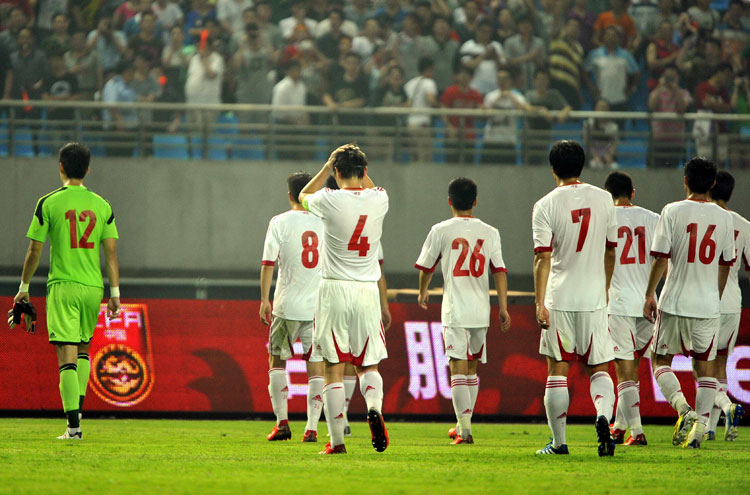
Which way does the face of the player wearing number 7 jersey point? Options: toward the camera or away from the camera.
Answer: away from the camera

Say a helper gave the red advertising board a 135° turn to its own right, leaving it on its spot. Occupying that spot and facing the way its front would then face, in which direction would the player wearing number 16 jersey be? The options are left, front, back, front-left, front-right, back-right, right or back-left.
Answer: back

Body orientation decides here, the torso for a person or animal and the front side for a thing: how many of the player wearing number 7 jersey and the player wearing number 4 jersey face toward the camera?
0

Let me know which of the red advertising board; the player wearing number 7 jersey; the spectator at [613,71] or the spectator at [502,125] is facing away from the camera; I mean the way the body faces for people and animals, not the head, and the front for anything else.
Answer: the player wearing number 7 jersey

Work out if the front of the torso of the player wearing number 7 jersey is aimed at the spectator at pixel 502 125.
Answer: yes

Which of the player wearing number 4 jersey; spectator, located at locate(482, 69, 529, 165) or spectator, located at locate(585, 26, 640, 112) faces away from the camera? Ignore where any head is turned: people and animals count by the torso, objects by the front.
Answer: the player wearing number 4 jersey

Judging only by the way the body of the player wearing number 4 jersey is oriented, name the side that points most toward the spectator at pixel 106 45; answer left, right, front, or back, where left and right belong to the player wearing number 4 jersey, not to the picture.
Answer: front

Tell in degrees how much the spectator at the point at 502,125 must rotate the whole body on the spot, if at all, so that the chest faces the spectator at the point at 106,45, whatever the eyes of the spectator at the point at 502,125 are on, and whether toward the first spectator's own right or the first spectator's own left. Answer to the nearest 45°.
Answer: approximately 90° to the first spectator's own right

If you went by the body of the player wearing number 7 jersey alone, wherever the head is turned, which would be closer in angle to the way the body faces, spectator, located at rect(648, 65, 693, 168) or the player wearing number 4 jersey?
the spectator

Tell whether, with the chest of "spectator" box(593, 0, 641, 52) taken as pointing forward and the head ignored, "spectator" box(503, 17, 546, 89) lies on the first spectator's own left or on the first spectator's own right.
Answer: on the first spectator's own right

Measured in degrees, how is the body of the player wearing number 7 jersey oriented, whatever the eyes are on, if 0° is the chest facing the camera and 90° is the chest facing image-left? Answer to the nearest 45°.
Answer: approximately 180°

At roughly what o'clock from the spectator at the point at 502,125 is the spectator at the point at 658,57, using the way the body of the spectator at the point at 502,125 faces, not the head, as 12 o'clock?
the spectator at the point at 658,57 is roughly at 8 o'clock from the spectator at the point at 502,125.

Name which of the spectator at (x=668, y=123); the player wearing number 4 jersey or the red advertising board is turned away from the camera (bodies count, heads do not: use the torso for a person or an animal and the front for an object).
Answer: the player wearing number 4 jersey

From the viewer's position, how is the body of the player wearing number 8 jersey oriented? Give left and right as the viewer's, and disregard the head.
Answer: facing away from the viewer and to the left of the viewer

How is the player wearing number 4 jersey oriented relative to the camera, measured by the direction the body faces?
away from the camera
